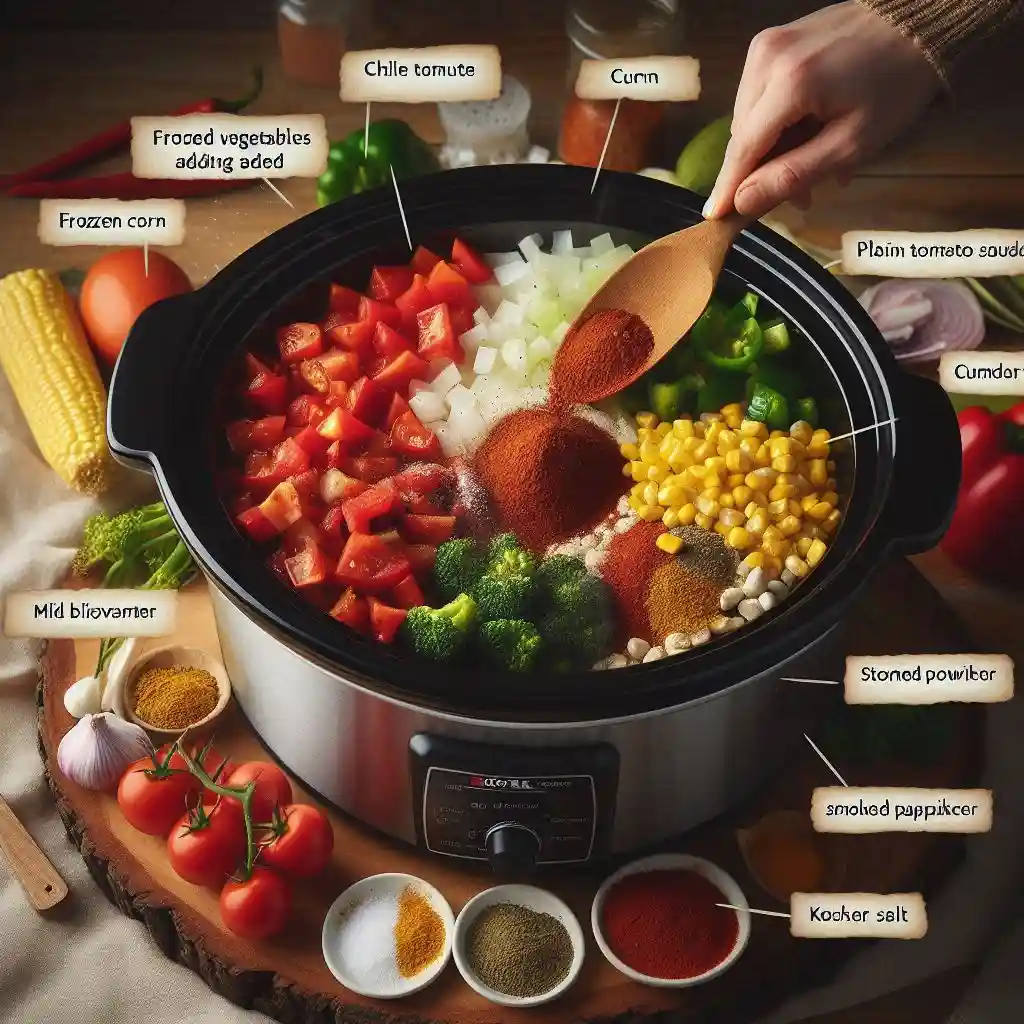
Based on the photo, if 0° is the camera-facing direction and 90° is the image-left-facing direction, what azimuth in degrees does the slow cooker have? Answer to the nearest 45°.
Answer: approximately 0°

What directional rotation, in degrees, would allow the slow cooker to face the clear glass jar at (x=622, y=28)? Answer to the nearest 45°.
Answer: approximately 180°

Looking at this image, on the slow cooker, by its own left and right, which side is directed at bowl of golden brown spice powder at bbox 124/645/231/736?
right

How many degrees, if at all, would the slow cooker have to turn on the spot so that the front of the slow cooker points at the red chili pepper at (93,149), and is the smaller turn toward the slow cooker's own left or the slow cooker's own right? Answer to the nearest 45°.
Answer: approximately 135° to the slow cooker's own right

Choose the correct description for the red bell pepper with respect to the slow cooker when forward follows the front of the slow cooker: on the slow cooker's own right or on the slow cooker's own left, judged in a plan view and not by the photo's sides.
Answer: on the slow cooker's own left

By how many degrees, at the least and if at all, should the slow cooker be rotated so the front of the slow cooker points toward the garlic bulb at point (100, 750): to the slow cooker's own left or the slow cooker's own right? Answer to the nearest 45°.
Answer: approximately 90° to the slow cooker's own right

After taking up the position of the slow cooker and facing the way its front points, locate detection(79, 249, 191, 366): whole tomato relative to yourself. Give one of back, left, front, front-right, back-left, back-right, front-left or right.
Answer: back-right
